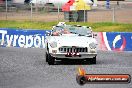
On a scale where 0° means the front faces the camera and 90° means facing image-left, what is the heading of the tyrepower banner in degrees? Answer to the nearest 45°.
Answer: approximately 0°

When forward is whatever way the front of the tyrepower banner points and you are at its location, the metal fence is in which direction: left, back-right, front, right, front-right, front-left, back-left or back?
back

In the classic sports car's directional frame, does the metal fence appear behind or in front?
behind

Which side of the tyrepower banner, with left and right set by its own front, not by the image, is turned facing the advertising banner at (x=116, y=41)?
left

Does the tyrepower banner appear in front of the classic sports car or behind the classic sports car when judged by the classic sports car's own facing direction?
behind

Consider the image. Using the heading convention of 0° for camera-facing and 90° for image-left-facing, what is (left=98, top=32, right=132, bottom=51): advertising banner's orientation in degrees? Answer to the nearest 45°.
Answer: approximately 0°

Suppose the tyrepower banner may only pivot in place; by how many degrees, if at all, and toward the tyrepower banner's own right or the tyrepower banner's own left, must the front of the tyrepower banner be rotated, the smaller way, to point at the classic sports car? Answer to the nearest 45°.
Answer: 0° — it already faces it
